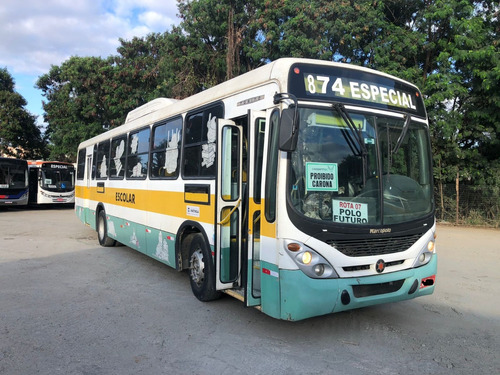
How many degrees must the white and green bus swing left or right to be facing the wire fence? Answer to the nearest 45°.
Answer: approximately 90° to its left

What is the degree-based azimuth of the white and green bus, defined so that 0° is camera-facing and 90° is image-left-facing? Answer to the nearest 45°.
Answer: approximately 315°

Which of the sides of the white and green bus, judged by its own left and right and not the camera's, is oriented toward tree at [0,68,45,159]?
back

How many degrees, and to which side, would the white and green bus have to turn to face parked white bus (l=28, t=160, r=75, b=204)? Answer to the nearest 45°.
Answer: approximately 180°
